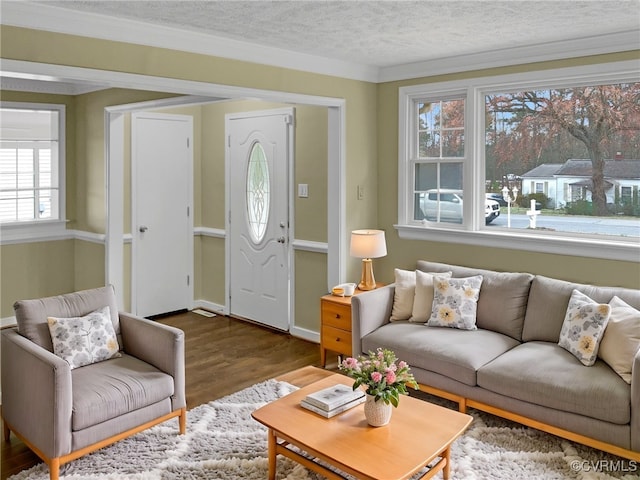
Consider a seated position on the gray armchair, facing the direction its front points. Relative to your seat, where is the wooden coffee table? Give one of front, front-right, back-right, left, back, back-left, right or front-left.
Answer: front

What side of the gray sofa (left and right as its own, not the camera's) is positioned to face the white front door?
right

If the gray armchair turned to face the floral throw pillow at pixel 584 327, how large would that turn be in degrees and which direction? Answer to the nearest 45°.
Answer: approximately 45° to its left

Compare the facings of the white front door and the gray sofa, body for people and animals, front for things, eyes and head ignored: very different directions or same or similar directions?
same or similar directions

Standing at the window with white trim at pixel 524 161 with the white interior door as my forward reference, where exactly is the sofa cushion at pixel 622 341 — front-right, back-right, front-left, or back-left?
back-left

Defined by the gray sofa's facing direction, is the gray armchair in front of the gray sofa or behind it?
in front

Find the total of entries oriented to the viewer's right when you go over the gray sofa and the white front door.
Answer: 0

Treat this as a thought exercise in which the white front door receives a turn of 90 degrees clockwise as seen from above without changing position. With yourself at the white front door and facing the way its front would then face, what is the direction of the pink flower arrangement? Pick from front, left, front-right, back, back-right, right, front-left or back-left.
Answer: back-left

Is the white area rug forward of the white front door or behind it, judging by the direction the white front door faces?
forward

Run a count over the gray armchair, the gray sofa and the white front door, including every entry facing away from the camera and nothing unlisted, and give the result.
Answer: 0

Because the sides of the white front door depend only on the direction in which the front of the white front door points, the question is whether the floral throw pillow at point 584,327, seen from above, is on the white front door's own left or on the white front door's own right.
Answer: on the white front door's own left

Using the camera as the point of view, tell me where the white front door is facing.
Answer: facing the viewer and to the left of the viewer
